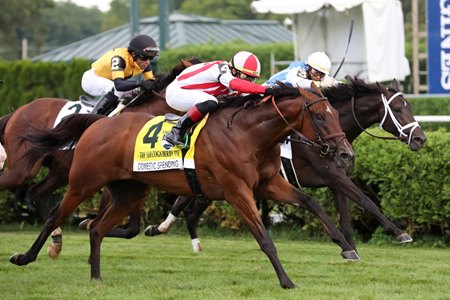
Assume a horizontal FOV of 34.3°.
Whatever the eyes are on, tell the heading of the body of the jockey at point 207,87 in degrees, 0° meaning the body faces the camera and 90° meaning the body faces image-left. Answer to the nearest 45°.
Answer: approximately 270°

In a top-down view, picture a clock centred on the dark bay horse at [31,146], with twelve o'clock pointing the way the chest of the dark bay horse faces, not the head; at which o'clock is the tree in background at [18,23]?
The tree in background is roughly at 9 o'clock from the dark bay horse.

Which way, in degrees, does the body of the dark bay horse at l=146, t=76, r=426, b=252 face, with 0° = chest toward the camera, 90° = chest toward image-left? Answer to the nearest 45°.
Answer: approximately 270°

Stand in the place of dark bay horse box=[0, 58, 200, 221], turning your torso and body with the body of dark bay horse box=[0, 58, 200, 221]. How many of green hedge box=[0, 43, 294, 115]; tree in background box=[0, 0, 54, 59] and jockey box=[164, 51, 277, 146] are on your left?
2

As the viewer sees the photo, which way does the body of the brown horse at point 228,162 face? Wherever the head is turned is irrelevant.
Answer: to the viewer's right

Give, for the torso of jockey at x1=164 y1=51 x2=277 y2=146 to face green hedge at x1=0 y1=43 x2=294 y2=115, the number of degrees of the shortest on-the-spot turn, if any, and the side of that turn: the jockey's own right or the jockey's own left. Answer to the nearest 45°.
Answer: approximately 90° to the jockey's own left

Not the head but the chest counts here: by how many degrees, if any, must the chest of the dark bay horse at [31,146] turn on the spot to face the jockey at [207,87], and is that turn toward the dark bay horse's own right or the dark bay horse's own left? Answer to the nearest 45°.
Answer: approximately 45° to the dark bay horse's own right

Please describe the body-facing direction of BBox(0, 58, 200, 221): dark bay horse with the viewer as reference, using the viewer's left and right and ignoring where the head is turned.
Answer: facing to the right of the viewer

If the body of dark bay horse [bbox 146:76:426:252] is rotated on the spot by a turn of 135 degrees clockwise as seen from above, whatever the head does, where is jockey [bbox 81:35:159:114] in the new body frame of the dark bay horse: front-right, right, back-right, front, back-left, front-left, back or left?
front-right
